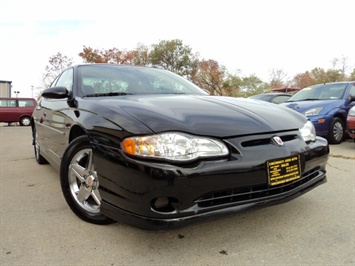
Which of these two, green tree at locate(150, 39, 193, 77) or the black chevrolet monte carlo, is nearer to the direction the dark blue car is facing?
the black chevrolet monte carlo

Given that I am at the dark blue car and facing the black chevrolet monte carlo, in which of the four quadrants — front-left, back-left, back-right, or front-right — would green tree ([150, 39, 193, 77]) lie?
back-right

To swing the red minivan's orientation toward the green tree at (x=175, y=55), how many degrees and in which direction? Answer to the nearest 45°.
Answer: approximately 135° to its right

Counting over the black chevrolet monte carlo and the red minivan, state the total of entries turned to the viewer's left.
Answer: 1

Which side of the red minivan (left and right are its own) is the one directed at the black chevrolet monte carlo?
left

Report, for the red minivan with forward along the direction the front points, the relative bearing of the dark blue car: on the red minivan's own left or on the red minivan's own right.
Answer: on the red minivan's own left

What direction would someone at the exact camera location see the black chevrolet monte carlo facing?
facing the viewer and to the right of the viewer

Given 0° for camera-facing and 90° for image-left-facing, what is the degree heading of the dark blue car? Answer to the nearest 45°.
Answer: approximately 45°

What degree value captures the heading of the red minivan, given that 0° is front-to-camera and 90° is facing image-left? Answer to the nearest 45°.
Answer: approximately 90°

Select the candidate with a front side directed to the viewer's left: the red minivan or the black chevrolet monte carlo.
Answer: the red minivan
